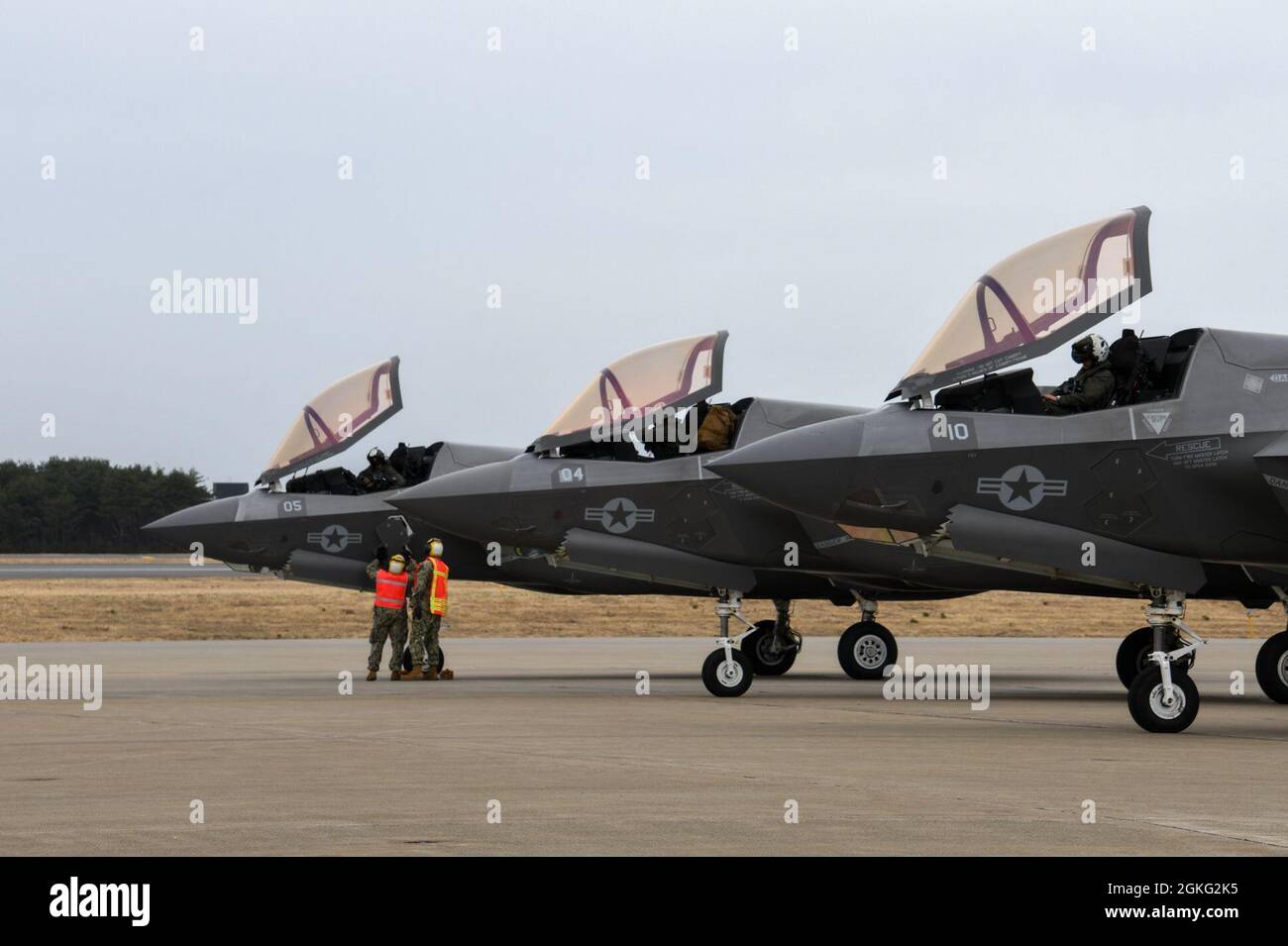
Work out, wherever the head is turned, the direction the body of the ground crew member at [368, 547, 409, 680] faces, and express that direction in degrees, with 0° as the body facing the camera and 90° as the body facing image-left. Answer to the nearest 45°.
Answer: approximately 180°

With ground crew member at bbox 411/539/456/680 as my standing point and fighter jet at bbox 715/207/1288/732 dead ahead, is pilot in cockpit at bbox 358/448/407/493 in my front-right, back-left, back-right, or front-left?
back-left

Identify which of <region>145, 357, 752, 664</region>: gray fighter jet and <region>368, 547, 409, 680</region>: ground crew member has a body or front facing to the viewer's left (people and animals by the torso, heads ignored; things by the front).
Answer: the gray fighter jet

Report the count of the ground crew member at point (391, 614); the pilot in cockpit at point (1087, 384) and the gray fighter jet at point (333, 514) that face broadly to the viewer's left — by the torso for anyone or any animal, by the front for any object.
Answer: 2

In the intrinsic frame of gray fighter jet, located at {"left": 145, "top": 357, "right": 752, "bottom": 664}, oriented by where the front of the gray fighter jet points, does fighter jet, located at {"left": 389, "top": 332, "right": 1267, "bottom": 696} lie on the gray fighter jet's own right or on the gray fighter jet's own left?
on the gray fighter jet's own left

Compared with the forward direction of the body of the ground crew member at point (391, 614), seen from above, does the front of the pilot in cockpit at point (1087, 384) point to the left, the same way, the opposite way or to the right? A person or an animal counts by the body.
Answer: to the left

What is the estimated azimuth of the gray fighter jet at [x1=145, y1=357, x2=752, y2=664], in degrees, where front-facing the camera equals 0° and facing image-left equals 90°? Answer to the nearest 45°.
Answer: approximately 90°

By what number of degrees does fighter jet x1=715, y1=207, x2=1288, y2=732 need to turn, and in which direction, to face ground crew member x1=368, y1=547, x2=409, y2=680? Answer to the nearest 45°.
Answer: approximately 45° to its right

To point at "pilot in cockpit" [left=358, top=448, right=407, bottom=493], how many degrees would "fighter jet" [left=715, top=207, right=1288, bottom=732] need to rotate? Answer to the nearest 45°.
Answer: approximately 45° to its right

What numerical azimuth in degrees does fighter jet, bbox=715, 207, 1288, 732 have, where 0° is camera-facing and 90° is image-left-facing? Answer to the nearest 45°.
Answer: approximately 90°

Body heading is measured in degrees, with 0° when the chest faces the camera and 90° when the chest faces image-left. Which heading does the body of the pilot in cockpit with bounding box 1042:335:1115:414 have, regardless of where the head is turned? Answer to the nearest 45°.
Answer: approximately 90°

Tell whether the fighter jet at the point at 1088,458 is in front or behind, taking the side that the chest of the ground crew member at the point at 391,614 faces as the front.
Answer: behind

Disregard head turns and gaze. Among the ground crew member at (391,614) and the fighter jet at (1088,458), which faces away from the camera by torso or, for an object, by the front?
the ground crew member
